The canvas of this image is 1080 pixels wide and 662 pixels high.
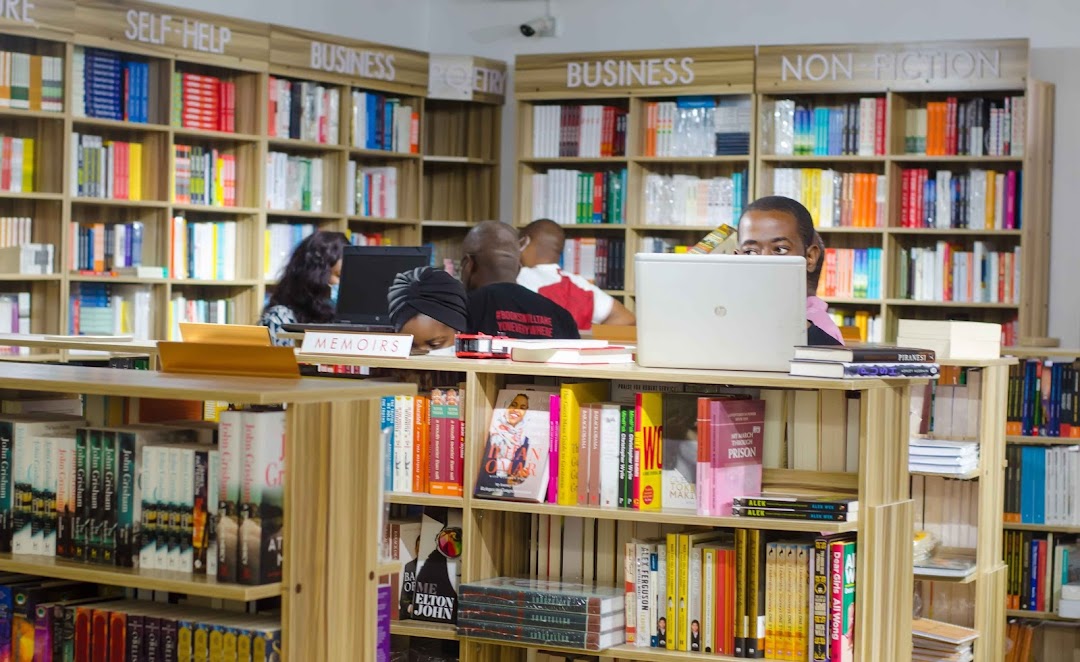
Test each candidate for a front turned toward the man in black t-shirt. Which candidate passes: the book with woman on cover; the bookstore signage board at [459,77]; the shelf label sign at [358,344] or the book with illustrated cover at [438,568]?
the bookstore signage board

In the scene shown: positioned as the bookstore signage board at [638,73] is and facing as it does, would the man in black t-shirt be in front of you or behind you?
in front

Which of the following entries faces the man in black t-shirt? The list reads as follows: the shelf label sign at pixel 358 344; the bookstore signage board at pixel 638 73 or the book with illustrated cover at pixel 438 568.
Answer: the bookstore signage board

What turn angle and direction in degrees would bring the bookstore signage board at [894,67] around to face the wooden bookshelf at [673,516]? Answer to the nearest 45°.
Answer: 0° — it already faces it

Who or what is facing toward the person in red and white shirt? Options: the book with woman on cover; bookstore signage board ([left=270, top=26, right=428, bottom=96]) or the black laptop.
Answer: the bookstore signage board

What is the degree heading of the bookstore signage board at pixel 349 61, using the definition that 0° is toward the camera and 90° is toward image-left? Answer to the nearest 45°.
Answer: approximately 315°

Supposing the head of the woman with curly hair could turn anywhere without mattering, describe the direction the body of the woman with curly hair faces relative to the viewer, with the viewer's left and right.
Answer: facing to the right of the viewer

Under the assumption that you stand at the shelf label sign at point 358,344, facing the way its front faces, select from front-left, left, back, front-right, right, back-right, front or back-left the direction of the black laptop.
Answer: back

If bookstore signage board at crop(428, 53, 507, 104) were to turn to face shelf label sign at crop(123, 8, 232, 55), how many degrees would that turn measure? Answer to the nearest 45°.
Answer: approximately 45° to its right

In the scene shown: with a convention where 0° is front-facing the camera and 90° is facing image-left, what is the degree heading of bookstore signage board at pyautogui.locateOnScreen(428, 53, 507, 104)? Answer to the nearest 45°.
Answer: approximately 0°
